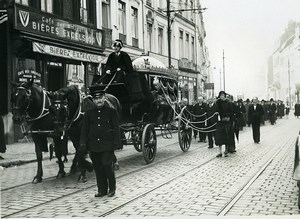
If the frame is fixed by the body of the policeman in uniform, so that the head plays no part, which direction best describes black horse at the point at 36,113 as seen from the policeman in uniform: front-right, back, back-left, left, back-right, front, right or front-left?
back-right

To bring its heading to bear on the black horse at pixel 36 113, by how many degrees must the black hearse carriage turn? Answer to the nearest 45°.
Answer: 0° — it already faces it

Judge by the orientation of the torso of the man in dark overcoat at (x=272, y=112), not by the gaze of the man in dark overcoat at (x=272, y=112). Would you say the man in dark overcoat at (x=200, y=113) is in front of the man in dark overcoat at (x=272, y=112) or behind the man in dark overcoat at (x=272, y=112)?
in front

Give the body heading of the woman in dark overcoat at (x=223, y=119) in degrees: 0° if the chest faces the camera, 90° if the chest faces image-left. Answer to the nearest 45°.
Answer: approximately 45°

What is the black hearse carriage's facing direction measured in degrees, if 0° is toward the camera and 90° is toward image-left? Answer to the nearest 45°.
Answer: approximately 45°

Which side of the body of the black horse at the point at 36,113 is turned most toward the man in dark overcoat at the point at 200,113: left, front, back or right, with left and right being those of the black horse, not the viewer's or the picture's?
back

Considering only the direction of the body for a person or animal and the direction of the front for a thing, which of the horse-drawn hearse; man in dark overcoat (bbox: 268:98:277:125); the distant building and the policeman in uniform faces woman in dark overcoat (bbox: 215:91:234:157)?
man in dark overcoat (bbox: 268:98:277:125)

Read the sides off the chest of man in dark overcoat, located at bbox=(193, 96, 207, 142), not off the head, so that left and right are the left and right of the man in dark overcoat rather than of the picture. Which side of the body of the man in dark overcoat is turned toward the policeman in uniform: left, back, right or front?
front

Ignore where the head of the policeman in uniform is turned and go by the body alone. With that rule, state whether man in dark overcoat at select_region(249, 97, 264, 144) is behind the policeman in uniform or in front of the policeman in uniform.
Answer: behind

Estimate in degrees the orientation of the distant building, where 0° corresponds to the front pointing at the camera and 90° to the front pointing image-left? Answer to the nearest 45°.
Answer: approximately 45°

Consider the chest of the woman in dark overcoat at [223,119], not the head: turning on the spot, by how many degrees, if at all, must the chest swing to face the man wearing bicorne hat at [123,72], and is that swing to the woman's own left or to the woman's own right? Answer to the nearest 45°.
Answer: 0° — they already face them

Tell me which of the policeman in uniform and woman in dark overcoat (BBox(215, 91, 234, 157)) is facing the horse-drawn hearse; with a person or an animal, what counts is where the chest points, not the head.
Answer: the woman in dark overcoat
